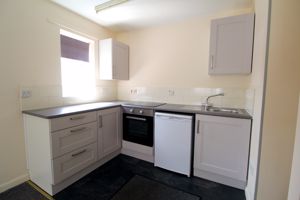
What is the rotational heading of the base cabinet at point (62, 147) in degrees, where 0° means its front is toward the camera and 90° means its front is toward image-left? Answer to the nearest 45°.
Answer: approximately 315°

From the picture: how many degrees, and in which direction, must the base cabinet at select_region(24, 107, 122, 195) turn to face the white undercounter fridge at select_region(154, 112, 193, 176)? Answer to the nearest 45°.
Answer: approximately 45° to its left

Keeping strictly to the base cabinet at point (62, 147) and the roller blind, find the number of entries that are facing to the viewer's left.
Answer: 0

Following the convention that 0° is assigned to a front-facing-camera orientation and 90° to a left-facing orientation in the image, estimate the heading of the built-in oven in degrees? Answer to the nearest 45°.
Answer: approximately 45°

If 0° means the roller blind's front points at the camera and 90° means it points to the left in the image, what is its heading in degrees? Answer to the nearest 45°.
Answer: approximately 315°
